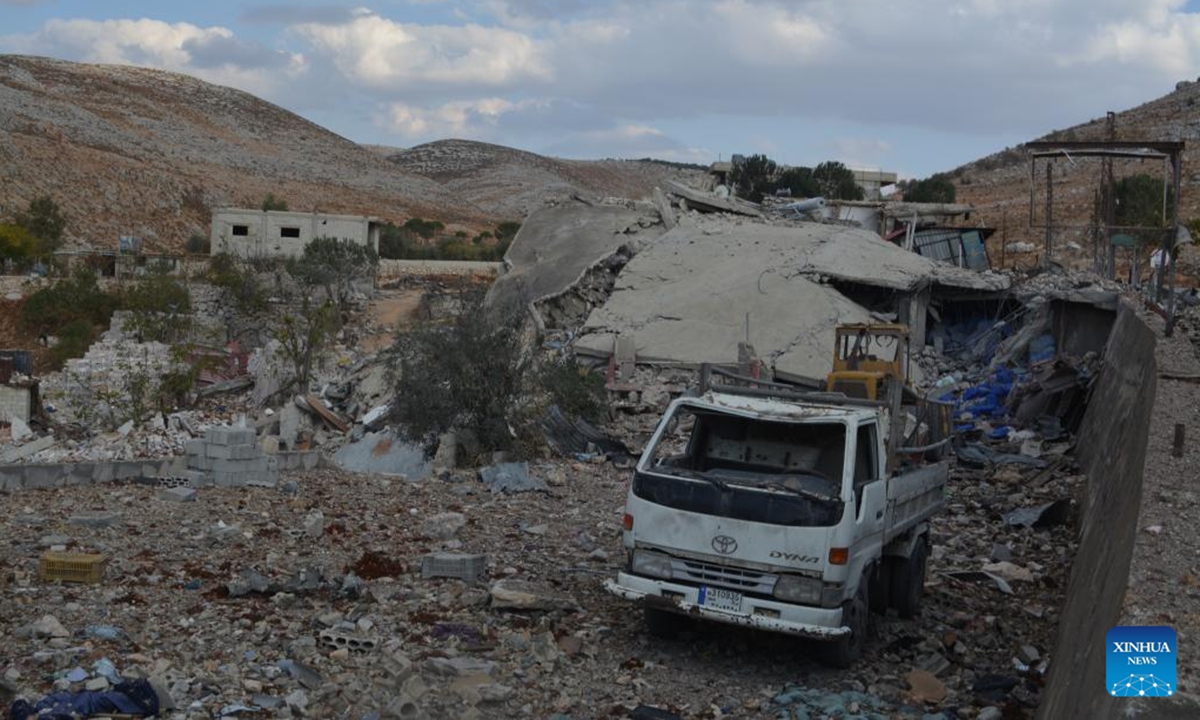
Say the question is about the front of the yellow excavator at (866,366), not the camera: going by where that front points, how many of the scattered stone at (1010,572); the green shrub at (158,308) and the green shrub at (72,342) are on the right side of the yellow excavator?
2

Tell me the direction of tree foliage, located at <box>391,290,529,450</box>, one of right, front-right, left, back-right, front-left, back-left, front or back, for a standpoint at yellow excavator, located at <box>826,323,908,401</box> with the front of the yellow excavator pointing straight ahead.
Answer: front-right

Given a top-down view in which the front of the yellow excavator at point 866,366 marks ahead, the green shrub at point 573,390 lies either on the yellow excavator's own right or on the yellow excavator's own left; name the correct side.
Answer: on the yellow excavator's own right

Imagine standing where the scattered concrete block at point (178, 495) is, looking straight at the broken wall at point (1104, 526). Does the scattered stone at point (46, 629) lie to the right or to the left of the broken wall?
right

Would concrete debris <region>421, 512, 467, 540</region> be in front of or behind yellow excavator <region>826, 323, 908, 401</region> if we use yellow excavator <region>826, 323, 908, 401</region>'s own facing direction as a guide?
in front

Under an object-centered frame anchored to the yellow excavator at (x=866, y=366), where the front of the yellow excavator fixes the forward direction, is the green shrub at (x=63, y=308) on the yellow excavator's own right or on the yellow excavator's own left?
on the yellow excavator's own right

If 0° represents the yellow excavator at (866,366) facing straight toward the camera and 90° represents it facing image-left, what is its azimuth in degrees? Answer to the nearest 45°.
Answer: approximately 45°

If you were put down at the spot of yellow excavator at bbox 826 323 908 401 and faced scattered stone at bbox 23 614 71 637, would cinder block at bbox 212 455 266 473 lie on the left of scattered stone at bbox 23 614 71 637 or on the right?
right

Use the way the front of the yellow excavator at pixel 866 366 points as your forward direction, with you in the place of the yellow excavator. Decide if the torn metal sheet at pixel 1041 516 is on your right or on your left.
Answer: on your left

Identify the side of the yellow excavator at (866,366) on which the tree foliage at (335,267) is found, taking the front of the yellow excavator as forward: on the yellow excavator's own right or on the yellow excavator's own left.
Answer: on the yellow excavator's own right
